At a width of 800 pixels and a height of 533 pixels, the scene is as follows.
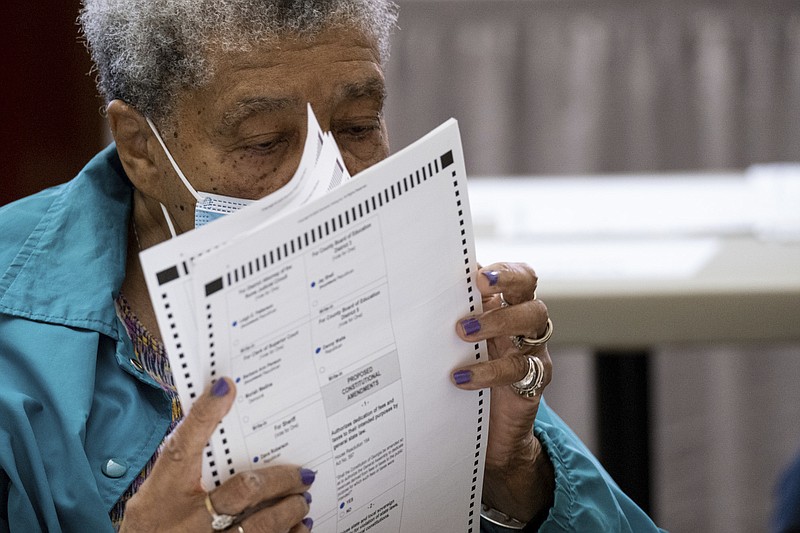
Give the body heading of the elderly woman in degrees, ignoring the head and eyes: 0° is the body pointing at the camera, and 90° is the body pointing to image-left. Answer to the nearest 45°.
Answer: approximately 315°

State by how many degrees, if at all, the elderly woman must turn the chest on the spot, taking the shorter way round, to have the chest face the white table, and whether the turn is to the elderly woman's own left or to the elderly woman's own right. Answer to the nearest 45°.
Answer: approximately 90° to the elderly woman's own left
